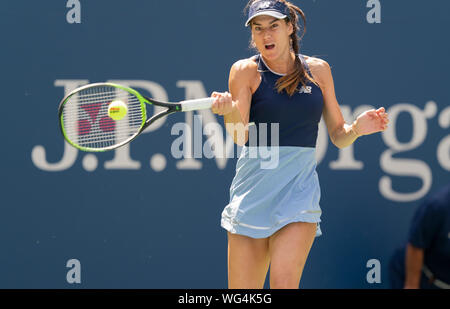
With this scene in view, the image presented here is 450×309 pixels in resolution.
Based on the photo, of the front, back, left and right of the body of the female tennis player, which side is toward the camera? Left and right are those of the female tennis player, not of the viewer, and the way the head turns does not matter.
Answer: front

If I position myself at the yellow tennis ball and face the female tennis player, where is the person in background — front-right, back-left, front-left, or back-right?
front-left

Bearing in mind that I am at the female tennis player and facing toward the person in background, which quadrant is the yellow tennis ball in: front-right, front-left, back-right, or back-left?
back-left

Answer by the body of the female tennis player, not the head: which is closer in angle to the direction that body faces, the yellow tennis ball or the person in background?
the yellow tennis ball

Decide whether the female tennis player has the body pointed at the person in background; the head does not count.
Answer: no

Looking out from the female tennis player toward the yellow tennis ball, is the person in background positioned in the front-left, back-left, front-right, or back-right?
back-right

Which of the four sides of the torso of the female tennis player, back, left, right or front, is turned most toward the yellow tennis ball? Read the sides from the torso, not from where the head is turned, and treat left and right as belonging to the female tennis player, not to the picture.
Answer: right
